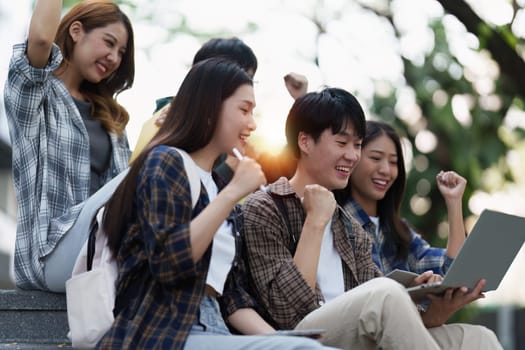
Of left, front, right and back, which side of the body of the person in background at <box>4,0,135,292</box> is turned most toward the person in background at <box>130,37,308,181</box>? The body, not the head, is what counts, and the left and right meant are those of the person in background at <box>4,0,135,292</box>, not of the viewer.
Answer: left

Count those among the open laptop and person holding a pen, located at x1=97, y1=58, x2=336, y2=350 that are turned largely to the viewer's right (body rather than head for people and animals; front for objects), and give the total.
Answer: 1

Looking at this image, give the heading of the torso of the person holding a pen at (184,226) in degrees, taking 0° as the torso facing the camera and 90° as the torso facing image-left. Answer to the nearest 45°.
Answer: approximately 270°

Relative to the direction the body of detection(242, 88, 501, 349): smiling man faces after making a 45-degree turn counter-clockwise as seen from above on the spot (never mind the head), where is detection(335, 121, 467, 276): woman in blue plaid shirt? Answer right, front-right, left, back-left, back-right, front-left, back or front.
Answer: left

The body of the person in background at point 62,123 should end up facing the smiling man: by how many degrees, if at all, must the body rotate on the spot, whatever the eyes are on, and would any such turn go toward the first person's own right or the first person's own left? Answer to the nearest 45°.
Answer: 0° — they already face them

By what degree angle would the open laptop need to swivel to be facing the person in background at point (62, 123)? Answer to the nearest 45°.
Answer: approximately 45° to its left

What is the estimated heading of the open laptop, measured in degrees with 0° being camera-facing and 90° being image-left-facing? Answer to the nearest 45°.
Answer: approximately 135°

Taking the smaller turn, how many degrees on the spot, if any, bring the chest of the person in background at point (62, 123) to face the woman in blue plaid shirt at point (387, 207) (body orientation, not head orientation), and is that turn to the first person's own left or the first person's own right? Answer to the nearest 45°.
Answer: approximately 45° to the first person's own left
